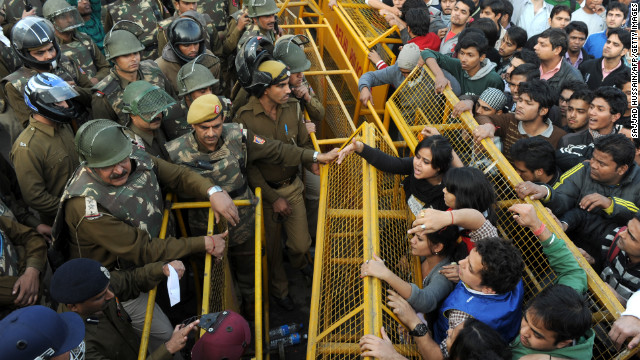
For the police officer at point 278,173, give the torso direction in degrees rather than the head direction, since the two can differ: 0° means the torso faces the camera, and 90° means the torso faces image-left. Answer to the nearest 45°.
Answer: approximately 315°

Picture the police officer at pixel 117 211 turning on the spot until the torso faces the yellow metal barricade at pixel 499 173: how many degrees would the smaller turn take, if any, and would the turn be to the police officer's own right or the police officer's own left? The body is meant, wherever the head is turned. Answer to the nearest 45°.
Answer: approximately 45° to the police officer's own left

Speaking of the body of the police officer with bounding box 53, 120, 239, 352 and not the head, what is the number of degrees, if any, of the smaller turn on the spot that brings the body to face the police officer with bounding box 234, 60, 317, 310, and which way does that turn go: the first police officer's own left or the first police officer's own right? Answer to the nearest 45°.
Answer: approximately 90° to the first police officer's own left

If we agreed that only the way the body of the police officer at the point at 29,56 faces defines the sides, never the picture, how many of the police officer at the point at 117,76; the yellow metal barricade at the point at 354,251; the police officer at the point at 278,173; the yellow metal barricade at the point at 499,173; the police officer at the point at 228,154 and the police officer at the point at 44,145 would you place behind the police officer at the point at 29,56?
0

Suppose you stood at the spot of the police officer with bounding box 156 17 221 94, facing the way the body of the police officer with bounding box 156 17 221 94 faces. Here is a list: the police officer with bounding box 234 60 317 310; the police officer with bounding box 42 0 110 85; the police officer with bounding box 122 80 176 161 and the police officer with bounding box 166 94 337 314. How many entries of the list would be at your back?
1

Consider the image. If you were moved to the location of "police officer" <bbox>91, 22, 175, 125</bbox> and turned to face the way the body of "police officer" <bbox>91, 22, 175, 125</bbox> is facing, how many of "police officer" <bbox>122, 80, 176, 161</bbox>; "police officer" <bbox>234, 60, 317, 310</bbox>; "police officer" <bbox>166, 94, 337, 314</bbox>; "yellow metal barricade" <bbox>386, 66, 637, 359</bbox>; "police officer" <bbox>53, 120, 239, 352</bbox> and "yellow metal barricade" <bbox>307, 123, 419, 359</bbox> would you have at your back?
0

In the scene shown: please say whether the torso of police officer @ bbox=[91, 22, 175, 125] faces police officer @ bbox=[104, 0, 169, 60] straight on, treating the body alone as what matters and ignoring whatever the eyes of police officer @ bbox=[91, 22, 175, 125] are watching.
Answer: no

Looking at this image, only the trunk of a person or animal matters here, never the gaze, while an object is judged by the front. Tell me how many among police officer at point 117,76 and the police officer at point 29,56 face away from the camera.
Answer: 0

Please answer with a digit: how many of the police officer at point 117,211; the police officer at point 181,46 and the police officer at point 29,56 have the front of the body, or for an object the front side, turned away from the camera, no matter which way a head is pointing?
0

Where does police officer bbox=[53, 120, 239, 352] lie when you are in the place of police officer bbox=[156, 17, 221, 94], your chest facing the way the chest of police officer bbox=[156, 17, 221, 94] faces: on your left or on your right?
on your right

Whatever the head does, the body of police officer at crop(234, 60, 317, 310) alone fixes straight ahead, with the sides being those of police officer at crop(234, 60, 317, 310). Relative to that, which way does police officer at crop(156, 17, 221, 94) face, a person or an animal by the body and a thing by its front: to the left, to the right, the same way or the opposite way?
the same way

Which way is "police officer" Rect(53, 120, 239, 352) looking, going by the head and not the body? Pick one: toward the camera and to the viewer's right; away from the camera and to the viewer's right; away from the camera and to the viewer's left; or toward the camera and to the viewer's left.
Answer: toward the camera and to the viewer's right

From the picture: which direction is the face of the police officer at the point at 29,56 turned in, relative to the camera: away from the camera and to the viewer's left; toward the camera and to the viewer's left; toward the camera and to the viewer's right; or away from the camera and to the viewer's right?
toward the camera and to the viewer's right

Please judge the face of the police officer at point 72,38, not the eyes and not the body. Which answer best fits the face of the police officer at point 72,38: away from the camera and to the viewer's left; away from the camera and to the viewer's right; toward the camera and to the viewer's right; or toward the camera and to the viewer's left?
toward the camera and to the viewer's right

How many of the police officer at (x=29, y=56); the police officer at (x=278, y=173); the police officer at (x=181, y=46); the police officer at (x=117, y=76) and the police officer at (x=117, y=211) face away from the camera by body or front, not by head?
0

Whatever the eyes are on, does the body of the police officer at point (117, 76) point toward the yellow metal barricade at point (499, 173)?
yes

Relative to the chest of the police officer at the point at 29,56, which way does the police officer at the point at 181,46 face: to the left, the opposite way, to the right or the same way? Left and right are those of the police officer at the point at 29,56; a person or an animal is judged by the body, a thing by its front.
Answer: the same way

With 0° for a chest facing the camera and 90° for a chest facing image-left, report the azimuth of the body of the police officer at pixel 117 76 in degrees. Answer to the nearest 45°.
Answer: approximately 315°

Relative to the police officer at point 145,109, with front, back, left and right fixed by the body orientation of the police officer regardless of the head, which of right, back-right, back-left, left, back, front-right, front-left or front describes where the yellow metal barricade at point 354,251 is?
front

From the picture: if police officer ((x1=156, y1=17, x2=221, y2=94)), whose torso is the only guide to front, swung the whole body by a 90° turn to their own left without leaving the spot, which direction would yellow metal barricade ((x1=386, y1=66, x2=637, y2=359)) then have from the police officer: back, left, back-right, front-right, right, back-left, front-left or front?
right

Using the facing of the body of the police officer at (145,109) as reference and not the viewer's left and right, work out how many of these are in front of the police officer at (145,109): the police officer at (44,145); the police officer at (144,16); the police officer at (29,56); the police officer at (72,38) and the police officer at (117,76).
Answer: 0

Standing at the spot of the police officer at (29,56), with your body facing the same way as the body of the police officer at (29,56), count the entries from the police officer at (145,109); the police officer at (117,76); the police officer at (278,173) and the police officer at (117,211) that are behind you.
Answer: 0

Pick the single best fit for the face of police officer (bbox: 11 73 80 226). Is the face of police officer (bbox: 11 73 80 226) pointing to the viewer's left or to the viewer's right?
to the viewer's right

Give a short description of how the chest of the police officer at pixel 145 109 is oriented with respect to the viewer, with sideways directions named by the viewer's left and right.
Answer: facing the viewer and to the right of the viewer
